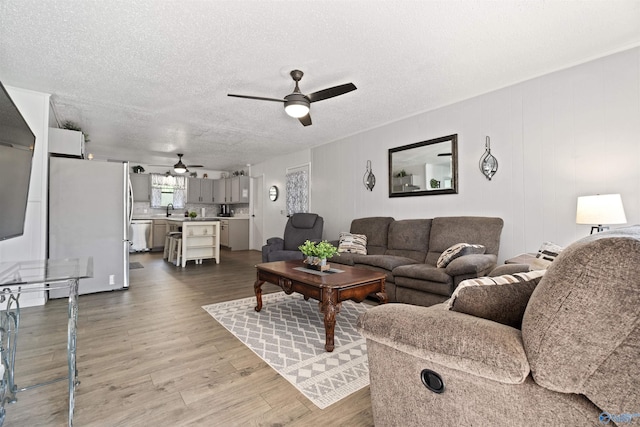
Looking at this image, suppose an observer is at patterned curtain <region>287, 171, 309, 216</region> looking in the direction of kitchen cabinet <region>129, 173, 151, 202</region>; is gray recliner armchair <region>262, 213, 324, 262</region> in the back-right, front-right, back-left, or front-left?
back-left

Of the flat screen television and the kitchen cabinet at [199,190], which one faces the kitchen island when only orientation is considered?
the kitchen cabinet

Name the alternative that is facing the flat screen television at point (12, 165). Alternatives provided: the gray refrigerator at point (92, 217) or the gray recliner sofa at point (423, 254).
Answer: the gray recliner sofa

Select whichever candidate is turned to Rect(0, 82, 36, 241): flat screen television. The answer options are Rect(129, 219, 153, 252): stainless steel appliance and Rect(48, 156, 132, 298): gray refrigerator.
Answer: the stainless steel appliance

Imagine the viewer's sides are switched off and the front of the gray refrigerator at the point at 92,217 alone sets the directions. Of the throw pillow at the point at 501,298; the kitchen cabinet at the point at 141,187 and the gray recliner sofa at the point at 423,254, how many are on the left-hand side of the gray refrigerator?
1

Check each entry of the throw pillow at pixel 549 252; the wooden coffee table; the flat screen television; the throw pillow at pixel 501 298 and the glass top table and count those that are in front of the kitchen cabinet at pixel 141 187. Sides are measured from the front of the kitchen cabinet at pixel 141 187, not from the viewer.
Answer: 5

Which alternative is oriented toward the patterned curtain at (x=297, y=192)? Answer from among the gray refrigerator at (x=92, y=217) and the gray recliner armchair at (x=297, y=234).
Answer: the gray refrigerator

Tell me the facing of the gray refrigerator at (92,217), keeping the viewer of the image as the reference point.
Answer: facing to the right of the viewer

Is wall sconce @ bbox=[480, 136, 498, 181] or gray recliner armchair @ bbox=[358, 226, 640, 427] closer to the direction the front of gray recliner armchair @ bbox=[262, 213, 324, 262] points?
the gray recliner armchair

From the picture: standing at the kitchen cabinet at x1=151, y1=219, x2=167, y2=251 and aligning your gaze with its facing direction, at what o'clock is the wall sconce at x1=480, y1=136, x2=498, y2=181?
The wall sconce is roughly at 11 o'clock from the kitchen cabinet.

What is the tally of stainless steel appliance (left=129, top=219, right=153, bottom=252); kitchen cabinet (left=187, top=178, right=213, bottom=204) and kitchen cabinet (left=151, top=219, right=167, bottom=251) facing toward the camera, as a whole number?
3
